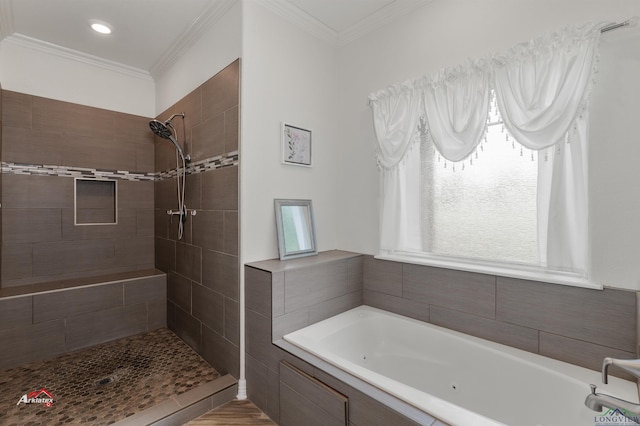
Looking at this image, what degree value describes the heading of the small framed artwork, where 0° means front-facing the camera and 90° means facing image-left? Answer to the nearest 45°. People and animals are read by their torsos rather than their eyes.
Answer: approximately 315°

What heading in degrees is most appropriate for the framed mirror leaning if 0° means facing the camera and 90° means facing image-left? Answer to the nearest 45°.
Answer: approximately 315°

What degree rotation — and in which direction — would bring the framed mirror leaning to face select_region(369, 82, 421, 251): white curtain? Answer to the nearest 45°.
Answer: approximately 45° to its left

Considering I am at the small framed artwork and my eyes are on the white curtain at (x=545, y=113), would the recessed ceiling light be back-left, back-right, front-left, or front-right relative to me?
back-right
